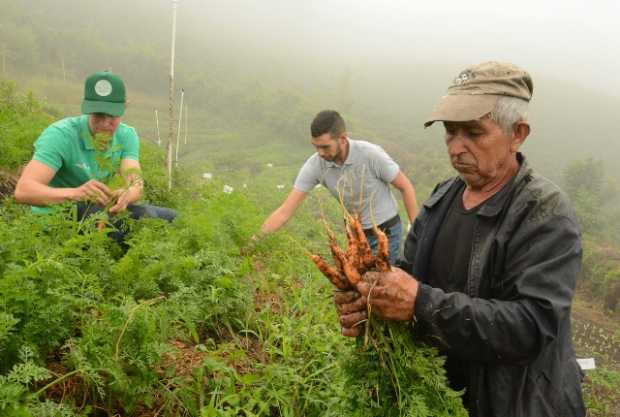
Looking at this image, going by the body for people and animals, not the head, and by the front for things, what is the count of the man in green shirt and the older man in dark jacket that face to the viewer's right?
0

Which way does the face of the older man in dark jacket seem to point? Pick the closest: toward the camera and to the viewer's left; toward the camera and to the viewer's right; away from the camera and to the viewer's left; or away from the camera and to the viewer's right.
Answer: toward the camera and to the viewer's left

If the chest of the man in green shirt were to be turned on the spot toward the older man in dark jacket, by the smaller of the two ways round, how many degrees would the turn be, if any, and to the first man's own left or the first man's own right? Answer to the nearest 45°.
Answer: approximately 45° to the first man's own left

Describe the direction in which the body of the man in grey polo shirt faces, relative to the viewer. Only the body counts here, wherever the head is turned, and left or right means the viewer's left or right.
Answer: facing the viewer and to the left of the viewer

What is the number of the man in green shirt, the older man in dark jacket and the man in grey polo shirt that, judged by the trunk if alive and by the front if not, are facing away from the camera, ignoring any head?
0

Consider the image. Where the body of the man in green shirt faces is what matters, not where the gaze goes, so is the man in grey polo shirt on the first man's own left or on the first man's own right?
on the first man's own left

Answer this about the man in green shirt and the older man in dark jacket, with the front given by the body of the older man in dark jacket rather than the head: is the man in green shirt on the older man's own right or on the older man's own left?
on the older man's own right

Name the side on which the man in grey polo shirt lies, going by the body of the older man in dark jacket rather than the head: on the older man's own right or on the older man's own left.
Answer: on the older man's own right

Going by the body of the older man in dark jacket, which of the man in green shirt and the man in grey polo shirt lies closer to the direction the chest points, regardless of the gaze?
the man in green shirt

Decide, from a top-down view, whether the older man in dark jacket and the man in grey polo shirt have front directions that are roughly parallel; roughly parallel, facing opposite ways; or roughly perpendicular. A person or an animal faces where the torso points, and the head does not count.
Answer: roughly parallel

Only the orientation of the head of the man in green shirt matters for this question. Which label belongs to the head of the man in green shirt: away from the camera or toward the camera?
toward the camera

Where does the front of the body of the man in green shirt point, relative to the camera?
toward the camera

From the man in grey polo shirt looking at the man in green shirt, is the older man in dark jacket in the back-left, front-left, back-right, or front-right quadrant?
front-left

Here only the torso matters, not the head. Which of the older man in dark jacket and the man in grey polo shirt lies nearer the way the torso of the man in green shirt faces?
the older man in dark jacket

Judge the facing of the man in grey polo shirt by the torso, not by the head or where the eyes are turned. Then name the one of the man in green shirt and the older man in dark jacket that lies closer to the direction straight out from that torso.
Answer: the man in green shirt

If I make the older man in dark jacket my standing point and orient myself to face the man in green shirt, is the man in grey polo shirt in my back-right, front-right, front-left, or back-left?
front-right

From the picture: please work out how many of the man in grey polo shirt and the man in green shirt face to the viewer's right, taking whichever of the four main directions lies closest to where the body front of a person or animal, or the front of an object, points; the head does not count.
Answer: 0

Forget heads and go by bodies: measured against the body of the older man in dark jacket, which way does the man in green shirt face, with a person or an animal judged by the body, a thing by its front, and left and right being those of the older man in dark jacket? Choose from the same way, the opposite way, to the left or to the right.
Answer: to the left
